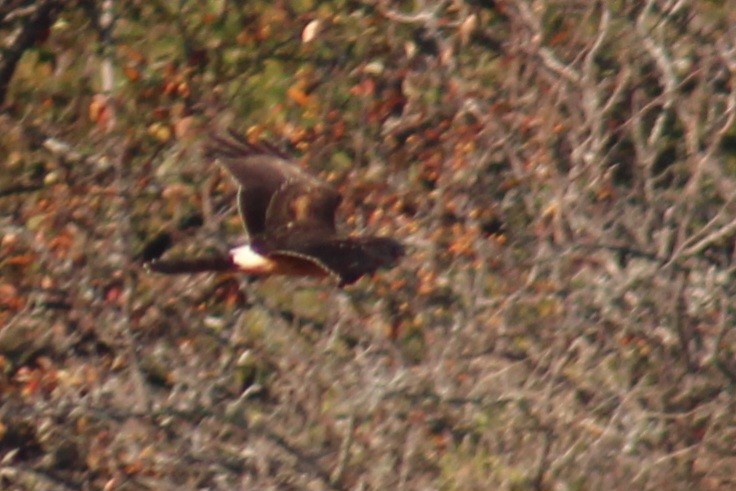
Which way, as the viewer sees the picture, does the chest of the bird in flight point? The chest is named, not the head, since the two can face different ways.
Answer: to the viewer's right
